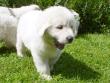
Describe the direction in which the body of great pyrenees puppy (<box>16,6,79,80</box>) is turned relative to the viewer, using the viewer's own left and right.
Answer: facing the viewer and to the right of the viewer

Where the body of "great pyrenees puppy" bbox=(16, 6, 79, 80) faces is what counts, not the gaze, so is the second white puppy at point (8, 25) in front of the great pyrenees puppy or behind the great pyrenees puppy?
behind
